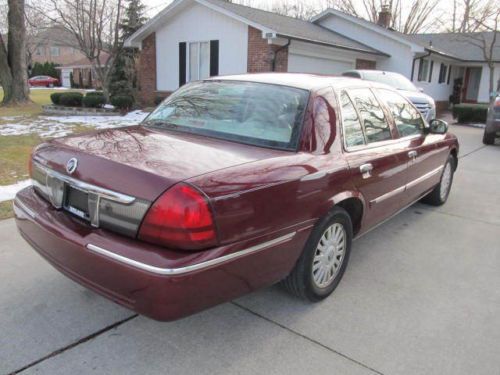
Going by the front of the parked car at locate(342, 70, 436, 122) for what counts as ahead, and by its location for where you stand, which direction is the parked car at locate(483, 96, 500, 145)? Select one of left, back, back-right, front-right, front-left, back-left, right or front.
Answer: front-left

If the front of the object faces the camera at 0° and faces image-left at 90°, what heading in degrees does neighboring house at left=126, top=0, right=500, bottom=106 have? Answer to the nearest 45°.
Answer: approximately 315°

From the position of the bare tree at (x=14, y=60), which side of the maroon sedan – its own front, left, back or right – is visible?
left

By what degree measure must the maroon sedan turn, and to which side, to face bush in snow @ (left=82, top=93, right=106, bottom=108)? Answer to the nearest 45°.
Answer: approximately 45° to its left

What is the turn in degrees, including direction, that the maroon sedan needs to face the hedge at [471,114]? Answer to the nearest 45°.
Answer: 0° — it already faces it

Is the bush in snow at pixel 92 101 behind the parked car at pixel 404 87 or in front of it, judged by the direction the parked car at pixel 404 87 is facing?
behind

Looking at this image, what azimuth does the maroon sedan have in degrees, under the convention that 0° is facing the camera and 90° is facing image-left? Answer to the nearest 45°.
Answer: approximately 225°

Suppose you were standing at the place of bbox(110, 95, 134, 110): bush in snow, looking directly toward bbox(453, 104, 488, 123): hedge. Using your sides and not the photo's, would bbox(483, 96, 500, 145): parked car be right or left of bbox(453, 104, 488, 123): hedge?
right

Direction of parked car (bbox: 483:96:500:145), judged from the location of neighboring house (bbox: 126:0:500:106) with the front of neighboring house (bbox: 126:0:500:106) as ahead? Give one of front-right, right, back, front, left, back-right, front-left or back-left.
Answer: front

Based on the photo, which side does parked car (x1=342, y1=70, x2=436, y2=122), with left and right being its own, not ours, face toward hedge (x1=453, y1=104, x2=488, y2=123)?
left

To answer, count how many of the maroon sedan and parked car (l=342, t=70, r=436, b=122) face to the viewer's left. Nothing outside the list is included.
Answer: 0

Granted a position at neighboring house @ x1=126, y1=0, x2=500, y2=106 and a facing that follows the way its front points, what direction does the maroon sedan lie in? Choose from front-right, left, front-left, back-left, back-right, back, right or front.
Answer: front-right

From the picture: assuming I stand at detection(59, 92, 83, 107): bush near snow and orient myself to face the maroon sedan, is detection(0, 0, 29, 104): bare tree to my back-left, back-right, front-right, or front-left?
back-right

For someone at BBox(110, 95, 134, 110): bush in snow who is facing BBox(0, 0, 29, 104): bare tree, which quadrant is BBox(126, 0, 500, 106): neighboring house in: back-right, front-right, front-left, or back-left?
back-right
